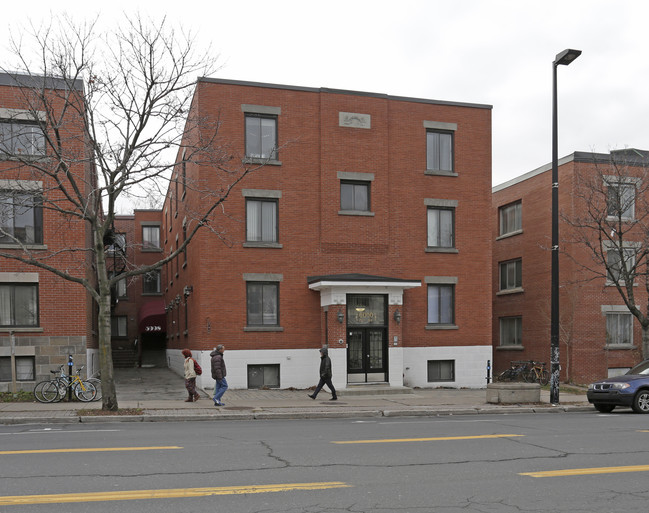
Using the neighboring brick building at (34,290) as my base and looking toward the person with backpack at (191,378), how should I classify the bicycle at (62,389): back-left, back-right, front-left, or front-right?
front-right

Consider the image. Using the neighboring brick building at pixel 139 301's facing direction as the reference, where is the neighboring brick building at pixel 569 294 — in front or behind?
in front

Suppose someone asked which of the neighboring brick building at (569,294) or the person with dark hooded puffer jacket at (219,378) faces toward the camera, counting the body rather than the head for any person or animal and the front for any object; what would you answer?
the neighboring brick building

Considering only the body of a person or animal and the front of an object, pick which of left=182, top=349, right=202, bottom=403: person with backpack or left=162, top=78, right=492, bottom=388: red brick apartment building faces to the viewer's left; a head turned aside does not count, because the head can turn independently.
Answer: the person with backpack

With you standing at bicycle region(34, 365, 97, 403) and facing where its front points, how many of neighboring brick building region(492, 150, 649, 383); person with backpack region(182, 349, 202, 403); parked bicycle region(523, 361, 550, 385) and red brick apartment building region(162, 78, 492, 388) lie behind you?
0

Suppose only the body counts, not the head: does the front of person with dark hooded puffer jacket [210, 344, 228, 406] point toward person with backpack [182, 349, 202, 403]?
no

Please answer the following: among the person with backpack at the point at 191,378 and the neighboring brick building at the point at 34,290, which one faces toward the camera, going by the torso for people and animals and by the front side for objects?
the neighboring brick building

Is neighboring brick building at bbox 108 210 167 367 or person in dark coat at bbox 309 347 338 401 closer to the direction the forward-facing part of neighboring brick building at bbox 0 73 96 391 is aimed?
the person in dark coat

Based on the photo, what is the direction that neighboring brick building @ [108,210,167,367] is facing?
toward the camera

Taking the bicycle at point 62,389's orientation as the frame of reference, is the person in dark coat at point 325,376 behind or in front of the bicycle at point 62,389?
in front

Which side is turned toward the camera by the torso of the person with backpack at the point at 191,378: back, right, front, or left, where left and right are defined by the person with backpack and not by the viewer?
left
